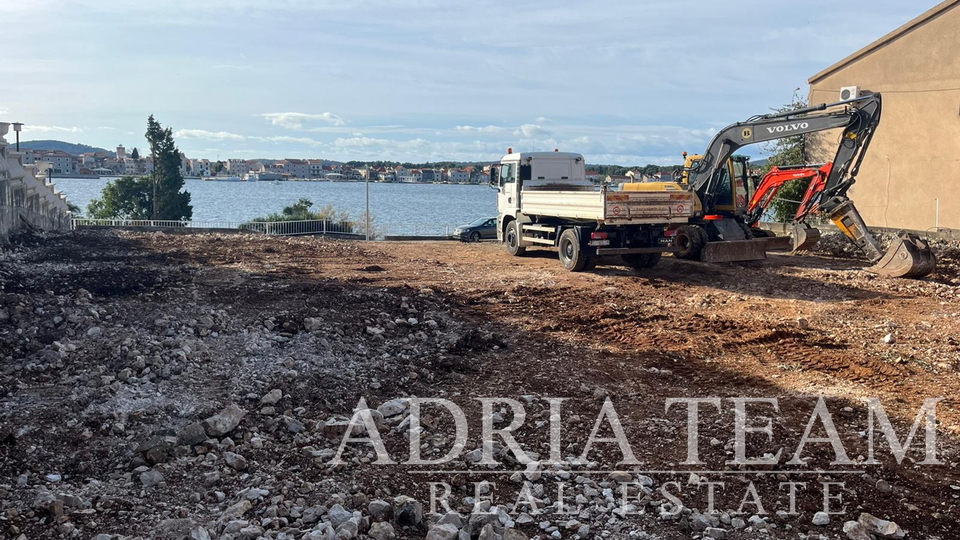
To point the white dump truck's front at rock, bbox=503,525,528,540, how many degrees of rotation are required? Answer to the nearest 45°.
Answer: approximately 135° to its left

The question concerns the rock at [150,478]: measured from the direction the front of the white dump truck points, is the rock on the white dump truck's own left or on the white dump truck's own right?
on the white dump truck's own left

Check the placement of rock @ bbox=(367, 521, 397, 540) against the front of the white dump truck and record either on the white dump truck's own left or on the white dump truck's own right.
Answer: on the white dump truck's own left

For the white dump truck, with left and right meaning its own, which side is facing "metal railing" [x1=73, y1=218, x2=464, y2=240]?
front

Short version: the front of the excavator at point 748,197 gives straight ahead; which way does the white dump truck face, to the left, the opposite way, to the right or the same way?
the opposite way

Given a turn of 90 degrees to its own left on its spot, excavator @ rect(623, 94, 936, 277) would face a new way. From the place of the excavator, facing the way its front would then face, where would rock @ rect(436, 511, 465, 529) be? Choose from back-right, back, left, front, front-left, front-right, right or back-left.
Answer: back-right

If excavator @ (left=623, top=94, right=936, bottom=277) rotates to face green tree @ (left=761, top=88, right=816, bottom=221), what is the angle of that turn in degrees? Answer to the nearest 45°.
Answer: approximately 135° to its left

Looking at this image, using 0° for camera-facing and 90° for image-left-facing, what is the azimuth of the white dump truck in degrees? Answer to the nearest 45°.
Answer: approximately 135°

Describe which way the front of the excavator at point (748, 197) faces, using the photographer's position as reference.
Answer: facing the viewer and to the right of the viewer

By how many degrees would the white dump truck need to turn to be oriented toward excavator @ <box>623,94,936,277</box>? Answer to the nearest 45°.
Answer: approximately 135° to its right

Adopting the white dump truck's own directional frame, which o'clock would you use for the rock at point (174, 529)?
The rock is roughly at 8 o'clock from the white dump truck.

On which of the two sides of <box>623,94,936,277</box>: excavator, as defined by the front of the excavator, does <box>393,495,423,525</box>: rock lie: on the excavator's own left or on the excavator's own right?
on the excavator's own right

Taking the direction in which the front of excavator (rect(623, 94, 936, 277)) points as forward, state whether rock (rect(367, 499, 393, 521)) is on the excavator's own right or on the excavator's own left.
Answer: on the excavator's own right
